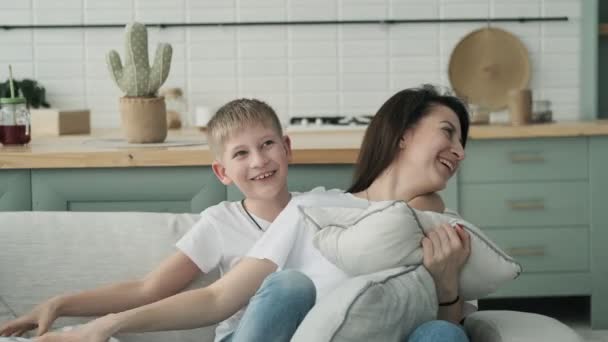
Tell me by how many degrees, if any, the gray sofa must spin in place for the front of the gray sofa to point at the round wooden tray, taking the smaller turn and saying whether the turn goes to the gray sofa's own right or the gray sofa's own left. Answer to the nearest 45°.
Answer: approximately 135° to the gray sofa's own left

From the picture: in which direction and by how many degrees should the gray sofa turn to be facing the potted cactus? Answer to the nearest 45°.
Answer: approximately 180°

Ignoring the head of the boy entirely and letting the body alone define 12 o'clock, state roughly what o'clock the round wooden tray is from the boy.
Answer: The round wooden tray is roughly at 7 o'clock from the boy.

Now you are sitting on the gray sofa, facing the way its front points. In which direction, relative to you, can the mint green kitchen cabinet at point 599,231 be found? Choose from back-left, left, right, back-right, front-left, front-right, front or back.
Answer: back-left

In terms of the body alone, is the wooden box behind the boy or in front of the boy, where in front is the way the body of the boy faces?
behind

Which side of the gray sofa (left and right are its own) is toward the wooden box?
back

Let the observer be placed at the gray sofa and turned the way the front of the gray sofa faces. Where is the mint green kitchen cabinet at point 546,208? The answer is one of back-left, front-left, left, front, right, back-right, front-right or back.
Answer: back-left

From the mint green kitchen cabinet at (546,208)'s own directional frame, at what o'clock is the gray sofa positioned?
The gray sofa is roughly at 1 o'clock from the mint green kitchen cabinet.
